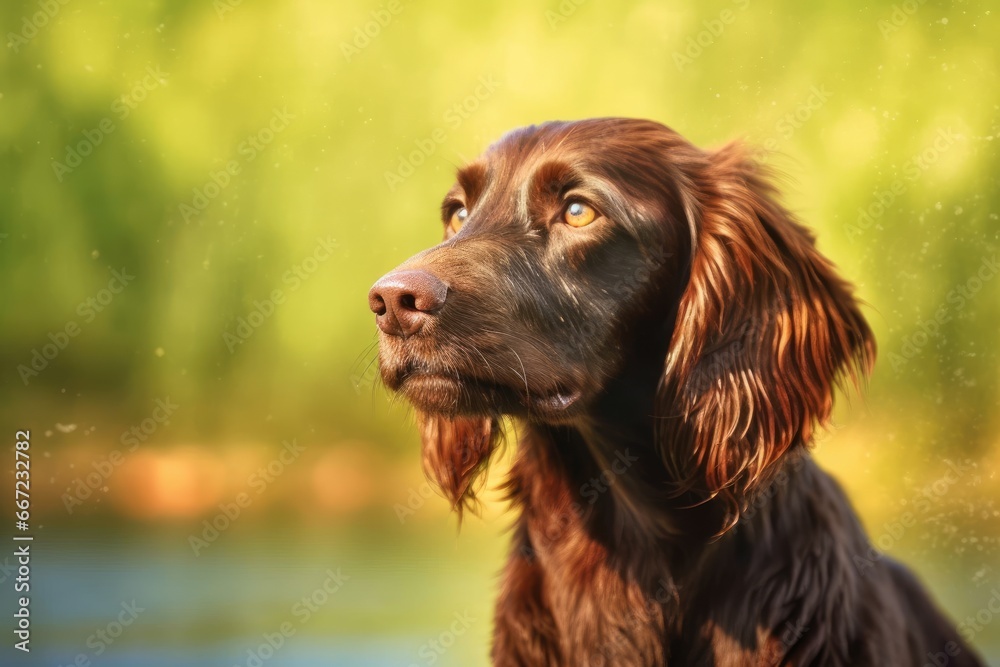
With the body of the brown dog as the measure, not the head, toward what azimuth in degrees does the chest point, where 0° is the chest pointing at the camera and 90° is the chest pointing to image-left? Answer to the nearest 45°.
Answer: approximately 45°
